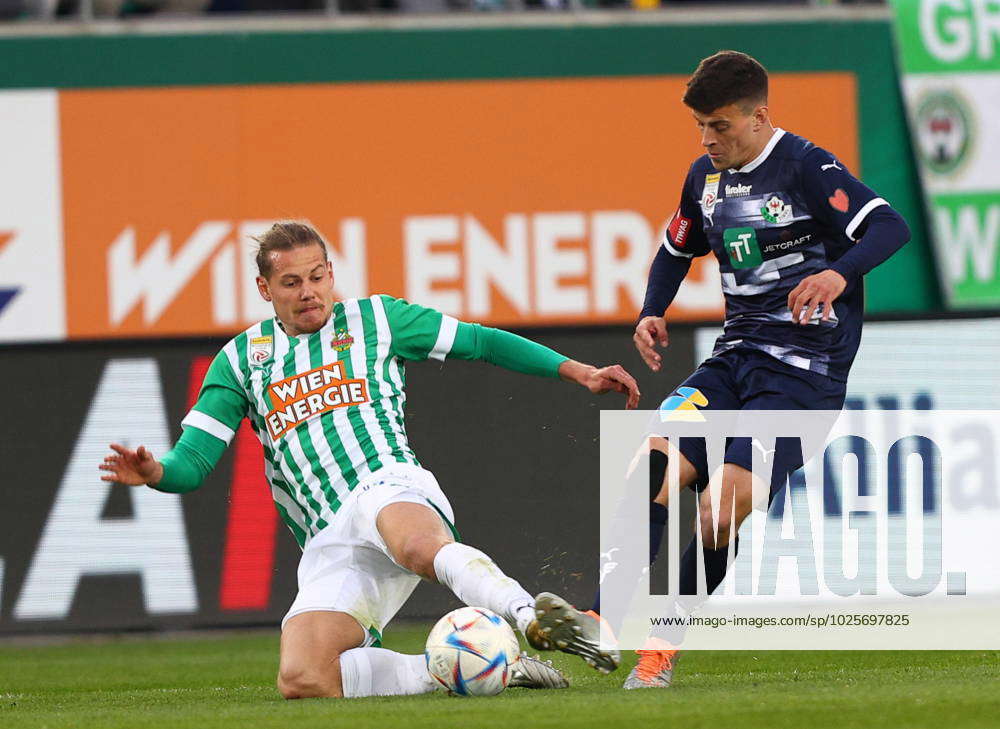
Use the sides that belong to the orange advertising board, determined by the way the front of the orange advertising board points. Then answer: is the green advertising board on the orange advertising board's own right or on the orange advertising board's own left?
on the orange advertising board's own left

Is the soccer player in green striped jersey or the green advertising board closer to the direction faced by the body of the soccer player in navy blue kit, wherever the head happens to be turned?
the soccer player in green striped jersey

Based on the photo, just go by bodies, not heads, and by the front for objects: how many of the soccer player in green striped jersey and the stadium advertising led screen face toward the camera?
2

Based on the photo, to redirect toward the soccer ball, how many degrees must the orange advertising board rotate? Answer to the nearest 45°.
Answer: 0° — it already faces it

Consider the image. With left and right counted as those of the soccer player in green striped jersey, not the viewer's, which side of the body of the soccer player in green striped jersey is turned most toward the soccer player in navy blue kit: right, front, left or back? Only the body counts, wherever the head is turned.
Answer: left

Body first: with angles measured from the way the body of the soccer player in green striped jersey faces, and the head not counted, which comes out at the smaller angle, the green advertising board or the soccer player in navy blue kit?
the soccer player in navy blue kit
